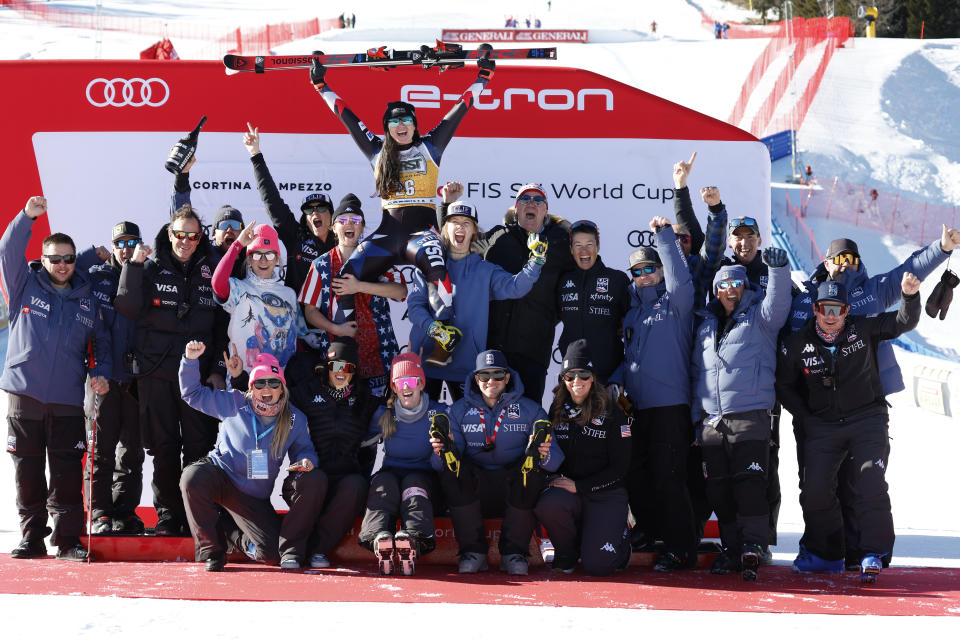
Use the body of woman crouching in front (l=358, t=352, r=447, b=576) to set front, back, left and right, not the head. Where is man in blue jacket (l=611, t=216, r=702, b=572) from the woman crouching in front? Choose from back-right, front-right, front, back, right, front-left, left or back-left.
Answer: left

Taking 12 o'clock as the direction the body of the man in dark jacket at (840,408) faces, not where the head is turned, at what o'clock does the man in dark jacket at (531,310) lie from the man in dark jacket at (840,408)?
the man in dark jacket at (531,310) is roughly at 3 o'clock from the man in dark jacket at (840,408).

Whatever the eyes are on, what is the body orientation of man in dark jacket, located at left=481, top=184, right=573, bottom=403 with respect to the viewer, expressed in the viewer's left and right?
facing the viewer

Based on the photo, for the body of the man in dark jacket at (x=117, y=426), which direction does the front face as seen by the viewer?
toward the camera

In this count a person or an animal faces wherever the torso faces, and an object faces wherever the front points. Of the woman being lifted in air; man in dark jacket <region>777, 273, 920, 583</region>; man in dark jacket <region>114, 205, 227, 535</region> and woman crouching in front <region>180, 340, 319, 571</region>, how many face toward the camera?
4

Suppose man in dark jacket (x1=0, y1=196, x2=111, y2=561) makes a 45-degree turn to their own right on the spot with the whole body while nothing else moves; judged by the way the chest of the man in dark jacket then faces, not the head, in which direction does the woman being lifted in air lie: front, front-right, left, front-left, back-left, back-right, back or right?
back-left

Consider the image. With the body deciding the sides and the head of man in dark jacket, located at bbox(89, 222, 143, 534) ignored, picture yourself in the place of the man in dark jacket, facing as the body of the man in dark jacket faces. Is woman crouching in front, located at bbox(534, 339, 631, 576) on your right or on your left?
on your left

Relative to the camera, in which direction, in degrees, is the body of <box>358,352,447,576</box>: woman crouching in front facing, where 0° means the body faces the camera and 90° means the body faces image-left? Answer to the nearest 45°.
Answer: approximately 0°

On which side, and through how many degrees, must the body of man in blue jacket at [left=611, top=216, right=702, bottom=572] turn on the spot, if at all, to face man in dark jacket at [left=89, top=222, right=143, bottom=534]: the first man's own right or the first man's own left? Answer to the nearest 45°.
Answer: approximately 45° to the first man's own right

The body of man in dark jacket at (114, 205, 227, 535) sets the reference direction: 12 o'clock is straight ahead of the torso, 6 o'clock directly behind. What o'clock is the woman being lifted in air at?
The woman being lifted in air is roughly at 9 o'clock from the man in dark jacket.

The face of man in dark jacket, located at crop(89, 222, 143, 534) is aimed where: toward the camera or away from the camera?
toward the camera

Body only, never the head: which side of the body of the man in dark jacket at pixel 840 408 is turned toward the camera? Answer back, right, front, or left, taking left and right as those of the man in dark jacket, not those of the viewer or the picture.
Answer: front

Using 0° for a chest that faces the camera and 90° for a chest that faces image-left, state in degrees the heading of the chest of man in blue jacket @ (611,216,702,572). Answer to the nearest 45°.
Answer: approximately 45°

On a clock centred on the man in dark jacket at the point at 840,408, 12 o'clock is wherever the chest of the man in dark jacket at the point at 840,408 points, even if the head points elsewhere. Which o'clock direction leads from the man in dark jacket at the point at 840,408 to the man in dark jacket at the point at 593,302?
the man in dark jacket at the point at 593,302 is roughly at 3 o'clock from the man in dark jacket at the point at 840,408.

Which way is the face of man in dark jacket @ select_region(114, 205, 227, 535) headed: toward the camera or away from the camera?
toward the camera

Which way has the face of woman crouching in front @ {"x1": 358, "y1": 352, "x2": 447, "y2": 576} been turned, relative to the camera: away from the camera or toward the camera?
toward the camera

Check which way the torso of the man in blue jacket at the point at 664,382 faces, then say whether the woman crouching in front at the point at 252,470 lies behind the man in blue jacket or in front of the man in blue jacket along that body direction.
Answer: in front
